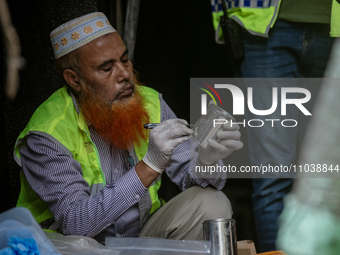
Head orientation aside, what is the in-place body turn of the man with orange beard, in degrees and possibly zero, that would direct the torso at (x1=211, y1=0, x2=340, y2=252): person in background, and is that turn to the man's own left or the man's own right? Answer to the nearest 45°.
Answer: approximately 45° to the man's own left

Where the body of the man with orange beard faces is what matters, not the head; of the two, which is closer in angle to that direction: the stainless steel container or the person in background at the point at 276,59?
the stainless steel container

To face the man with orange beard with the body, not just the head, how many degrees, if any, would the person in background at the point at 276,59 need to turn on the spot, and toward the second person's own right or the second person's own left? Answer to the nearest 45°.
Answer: approximately 90° to the second person's own right

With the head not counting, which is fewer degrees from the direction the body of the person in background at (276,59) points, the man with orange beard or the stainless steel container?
the stainless steel container

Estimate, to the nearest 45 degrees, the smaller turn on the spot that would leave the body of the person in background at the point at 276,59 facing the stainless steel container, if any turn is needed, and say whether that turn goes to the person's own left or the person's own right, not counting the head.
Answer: approximately 45° to the person's own right

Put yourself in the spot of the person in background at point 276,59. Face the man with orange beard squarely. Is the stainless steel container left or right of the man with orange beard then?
left

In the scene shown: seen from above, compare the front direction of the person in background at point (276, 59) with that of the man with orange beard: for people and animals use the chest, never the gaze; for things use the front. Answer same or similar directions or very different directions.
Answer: same or similar directions

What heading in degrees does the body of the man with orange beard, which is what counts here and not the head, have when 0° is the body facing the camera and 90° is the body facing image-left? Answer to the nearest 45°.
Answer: approximately 315°

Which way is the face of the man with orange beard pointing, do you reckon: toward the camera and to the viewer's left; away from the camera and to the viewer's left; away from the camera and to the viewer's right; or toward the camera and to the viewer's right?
toward the camera and to the viewer's right

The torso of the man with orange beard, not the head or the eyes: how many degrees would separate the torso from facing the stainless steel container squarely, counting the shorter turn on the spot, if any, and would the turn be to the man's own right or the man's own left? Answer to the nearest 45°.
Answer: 0° — they already face it

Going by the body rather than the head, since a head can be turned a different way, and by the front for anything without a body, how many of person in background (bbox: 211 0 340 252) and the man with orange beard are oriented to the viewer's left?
0
